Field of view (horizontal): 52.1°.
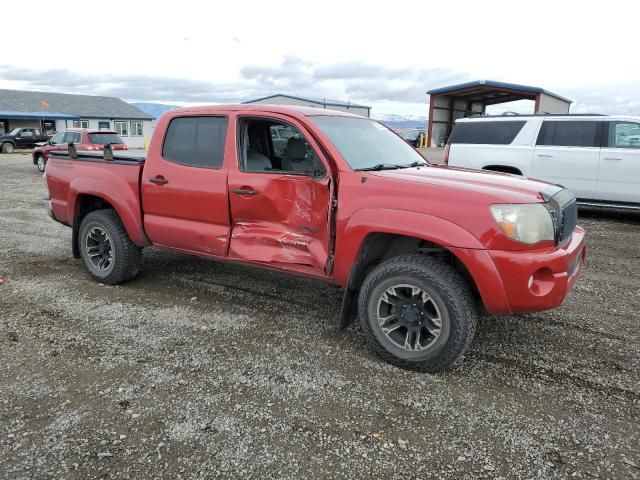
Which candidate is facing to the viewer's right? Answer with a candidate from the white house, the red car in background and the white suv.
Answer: the white suv

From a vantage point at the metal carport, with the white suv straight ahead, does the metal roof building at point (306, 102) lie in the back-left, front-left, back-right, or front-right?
back-right

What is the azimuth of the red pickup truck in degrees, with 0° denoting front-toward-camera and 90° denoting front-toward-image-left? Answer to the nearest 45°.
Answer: approximately 315°

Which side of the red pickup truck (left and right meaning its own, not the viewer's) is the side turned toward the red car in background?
back

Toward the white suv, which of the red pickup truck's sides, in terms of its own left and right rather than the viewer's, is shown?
left

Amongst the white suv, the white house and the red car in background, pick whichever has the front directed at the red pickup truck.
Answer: the white house

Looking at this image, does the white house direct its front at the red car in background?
yes

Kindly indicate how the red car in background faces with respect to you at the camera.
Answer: facing away from the viewer and to the left of the viewer

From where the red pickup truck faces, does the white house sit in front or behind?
behind

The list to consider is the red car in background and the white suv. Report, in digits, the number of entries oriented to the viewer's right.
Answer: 1

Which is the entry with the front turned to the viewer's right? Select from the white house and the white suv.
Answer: the white suv

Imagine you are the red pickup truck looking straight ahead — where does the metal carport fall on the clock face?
The metal carport is roughly at 8 o'clock from the red pickup truck.
